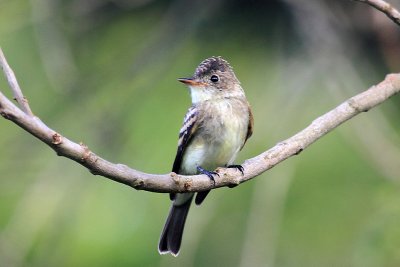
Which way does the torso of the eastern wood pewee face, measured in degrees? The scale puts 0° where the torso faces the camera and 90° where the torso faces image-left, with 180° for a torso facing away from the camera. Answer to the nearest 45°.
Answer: approximately 315°

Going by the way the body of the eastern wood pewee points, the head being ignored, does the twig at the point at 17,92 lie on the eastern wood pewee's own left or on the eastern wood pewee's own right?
on the eastern wood pewee's own right
